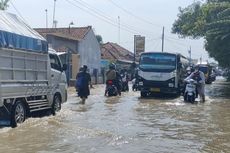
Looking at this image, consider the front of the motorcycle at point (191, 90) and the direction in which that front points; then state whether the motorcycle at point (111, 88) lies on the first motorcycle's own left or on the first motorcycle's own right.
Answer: on the first motorcycle's own right

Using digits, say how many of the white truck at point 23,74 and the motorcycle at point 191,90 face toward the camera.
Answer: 1

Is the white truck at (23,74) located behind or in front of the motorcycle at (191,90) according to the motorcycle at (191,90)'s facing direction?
in front

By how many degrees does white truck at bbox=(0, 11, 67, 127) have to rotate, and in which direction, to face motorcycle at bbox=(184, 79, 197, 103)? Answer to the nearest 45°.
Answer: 0° — it already faces it

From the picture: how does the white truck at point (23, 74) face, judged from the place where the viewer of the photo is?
facing away from the viewer and to the right of the viewer

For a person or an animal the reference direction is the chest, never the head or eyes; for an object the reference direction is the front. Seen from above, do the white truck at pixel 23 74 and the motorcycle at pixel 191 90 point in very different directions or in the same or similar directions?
very different directions

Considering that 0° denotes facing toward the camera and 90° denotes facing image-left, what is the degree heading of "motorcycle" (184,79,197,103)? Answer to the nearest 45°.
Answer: approximately 0°
